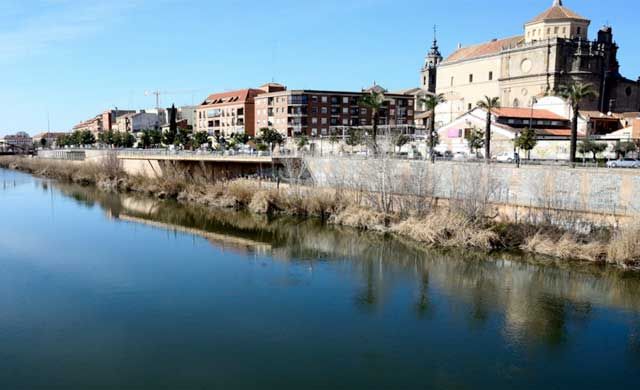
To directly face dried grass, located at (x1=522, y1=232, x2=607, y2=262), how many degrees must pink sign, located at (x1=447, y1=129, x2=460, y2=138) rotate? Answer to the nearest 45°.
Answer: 0° — it already faces it

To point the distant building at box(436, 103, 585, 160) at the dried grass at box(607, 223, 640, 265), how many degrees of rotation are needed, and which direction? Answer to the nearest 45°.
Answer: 0° — it already faces it

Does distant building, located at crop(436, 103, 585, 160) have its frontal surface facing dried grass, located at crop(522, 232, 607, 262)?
yes

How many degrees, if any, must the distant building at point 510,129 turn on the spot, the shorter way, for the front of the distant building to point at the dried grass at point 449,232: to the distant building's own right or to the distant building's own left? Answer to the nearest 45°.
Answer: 0° — it already faces it

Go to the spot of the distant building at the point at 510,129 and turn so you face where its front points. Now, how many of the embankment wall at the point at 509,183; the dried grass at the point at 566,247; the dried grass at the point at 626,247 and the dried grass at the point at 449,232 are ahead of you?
4

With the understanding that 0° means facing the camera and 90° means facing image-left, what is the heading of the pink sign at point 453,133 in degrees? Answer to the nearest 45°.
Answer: approximately 0°

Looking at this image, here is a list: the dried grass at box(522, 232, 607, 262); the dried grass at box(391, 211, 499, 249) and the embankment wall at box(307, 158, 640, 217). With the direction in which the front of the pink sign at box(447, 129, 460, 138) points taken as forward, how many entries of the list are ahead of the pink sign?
3

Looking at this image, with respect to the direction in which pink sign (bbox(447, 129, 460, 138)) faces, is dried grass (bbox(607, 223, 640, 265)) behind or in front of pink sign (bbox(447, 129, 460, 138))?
in front
